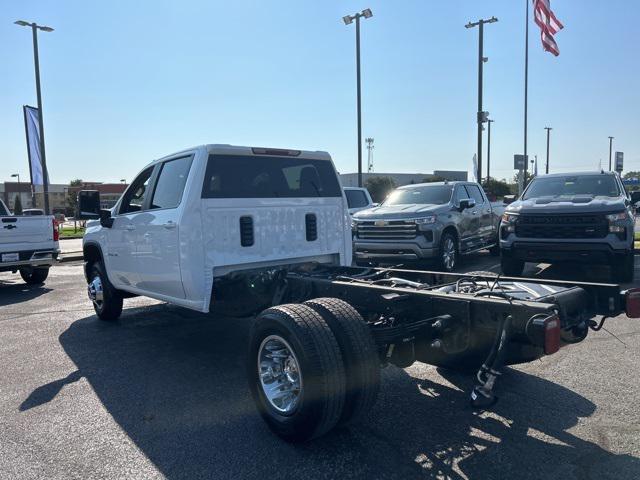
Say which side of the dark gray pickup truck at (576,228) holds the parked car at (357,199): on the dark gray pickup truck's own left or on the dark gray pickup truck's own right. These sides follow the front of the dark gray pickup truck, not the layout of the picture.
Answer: on the dark gray pickup truck's own right

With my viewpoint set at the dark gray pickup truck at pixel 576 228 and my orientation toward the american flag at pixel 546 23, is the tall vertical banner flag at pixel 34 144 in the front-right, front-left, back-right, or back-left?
front-left

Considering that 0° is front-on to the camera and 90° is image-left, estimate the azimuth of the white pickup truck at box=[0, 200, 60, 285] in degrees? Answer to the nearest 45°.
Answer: approximately 135°

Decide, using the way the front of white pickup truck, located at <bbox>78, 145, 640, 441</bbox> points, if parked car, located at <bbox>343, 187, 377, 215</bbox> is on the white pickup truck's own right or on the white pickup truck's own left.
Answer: on the white pickup truck's own right

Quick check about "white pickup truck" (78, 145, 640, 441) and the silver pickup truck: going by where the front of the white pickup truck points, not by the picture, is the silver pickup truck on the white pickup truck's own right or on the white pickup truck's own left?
on the white pickup truck's own right

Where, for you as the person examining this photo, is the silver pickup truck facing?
facing the viewer and to the left of the viewer

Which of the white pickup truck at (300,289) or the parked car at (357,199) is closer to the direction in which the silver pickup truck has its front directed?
the white pickup truck

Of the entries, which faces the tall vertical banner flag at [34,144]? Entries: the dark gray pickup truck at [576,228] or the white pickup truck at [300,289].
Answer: the white pickup truck

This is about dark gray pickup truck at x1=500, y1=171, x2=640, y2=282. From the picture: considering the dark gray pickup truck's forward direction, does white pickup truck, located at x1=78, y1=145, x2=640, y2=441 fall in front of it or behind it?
in front

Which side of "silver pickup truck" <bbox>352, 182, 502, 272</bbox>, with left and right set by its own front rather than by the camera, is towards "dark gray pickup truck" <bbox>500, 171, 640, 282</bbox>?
left

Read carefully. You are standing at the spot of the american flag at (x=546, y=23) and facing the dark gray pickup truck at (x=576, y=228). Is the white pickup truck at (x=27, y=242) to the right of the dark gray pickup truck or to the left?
right

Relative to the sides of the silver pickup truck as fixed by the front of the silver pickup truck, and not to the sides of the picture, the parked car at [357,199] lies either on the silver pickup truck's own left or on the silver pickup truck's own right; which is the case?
on the silver pickup truck's own right

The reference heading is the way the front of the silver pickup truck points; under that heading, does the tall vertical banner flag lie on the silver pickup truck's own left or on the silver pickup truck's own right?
on the silver pickup truck's own right

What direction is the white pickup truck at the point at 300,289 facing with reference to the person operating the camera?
facing away from the viewer and to the left of the viewer

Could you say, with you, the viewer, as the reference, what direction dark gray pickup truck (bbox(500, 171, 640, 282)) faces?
facing the viewer

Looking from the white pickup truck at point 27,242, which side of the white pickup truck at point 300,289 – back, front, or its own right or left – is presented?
front
